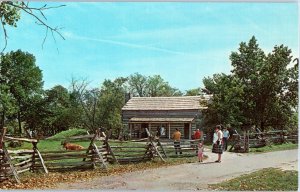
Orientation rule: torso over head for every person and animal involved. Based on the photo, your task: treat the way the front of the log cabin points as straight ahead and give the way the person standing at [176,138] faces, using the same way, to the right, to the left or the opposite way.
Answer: the opposite way

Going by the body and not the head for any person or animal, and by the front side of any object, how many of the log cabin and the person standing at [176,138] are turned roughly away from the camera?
1

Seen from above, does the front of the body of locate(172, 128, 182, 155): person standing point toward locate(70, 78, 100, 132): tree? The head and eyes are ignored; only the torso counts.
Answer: no

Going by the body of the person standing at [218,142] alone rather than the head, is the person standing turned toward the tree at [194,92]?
no

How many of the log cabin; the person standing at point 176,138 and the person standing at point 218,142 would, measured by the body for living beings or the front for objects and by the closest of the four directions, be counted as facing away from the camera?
1

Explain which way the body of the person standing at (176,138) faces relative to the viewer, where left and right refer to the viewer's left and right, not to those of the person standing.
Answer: facing away from the viewer

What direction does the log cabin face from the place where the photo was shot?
facing the viewer
